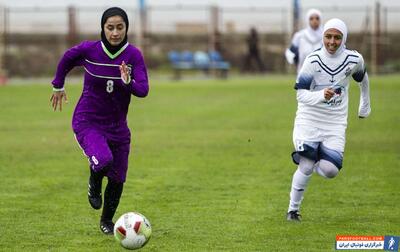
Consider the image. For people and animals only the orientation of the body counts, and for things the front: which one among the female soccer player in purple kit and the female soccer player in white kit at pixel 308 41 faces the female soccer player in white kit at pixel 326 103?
the female soccer player in white kit at pixel 308 41

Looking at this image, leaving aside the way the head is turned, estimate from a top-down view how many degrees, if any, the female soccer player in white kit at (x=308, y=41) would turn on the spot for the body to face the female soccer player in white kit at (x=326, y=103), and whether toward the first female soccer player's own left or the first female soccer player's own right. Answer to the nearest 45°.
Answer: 0° — they already face them

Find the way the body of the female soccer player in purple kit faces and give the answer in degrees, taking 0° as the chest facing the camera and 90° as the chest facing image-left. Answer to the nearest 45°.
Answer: approximately 0°

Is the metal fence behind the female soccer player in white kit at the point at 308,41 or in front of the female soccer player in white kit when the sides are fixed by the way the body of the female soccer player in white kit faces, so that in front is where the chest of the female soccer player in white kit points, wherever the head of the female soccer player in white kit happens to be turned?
behind

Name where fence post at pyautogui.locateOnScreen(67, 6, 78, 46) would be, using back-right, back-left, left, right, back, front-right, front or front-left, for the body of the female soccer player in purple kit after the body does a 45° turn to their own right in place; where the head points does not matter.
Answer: back-right

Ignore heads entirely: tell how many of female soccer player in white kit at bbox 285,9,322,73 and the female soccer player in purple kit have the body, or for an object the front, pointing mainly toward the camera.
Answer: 2

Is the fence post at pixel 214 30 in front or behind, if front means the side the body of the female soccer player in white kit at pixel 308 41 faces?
behind
